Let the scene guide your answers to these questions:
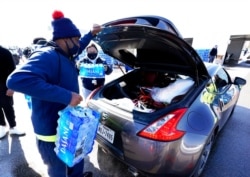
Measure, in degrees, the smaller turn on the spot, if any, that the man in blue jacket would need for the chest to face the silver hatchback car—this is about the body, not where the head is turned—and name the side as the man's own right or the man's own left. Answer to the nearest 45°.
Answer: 0° — they already face it

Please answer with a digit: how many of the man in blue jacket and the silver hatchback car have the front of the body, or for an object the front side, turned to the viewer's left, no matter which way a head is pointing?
0

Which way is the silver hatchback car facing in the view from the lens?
facing away from the viewer and to the right of the viewer

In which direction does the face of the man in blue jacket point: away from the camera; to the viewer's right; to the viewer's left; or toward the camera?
to the viewer's right

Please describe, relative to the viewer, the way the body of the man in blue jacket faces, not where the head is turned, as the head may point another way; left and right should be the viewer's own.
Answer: facing to the right of the viewer

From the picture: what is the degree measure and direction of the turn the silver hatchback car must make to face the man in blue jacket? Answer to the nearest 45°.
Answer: approximately 180°
